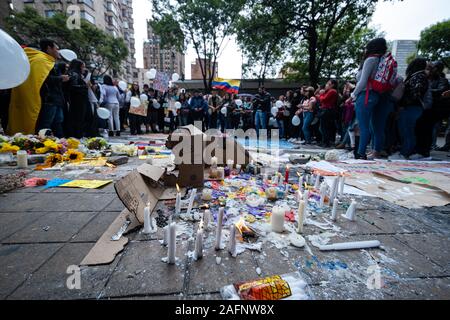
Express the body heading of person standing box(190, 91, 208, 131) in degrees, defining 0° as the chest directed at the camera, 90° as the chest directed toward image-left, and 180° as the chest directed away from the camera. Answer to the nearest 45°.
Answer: approximately 0°

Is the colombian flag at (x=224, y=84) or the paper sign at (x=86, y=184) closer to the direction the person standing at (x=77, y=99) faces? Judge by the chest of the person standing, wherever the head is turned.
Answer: the colombian flag

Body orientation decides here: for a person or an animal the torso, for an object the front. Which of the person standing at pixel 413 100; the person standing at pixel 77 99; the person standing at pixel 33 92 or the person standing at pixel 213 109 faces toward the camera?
the person standing at pixel 213 109

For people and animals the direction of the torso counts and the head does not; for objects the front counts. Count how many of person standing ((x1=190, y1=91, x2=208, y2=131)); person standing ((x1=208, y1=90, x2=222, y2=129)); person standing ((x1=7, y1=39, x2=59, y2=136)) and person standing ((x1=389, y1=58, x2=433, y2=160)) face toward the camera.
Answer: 2

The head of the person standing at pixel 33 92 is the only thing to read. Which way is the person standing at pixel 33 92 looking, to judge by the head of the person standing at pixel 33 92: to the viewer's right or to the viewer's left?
to the viewer's right

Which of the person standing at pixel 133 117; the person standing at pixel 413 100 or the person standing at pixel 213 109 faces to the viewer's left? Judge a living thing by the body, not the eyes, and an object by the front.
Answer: the person standing at pixel 413 100

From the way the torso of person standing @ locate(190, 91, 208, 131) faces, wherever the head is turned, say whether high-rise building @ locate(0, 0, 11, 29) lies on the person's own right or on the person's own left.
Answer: on the person's own right

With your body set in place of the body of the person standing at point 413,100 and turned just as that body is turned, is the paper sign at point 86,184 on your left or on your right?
on your left

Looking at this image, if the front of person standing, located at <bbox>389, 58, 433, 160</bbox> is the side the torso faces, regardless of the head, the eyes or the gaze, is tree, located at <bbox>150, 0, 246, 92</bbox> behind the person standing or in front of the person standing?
in front

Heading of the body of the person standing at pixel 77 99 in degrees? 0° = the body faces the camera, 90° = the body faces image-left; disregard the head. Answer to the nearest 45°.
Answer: approximately 270°

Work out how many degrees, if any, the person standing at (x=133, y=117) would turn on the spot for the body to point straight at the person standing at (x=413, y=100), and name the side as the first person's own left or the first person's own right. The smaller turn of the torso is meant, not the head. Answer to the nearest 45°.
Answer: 0° — they already face them

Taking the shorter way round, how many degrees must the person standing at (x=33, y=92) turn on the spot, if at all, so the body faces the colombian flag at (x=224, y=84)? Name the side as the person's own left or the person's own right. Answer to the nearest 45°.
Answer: approximately 45° to the person's own left
